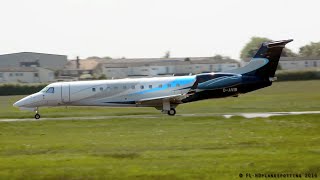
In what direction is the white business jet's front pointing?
to the viewer's left
